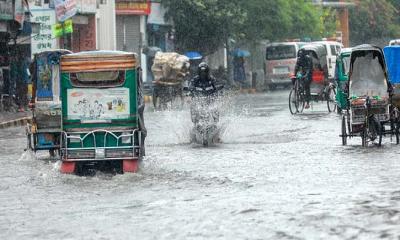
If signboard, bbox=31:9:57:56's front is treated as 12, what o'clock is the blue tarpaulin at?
The blue tarpaulin is roughly at 11 o'clock from the signboard.

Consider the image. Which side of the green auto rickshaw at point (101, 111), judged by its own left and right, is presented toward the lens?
back

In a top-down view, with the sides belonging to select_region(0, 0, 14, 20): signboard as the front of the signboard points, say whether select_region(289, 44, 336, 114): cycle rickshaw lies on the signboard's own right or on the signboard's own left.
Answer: on the signboard's own left

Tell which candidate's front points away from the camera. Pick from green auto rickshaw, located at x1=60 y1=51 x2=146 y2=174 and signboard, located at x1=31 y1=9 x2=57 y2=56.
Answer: the green auto rickshaw
